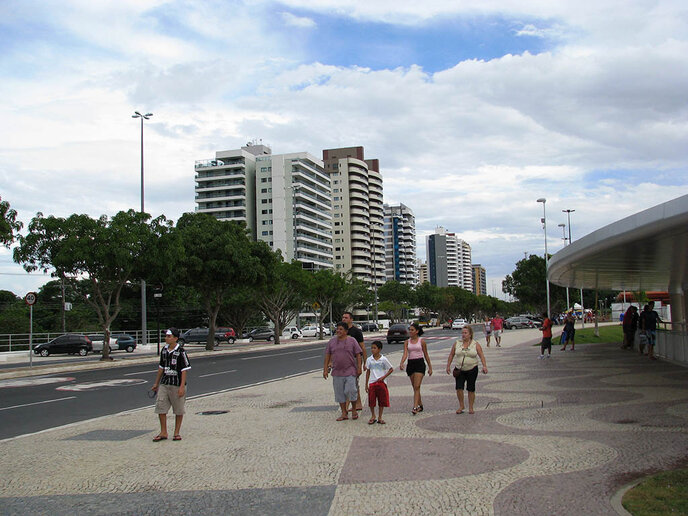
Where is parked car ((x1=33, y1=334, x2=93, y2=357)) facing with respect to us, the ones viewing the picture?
facing to the left of the viewer

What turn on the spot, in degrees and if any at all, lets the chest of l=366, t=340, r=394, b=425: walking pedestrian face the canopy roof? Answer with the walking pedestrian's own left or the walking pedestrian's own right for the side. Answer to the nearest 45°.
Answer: approximately 135° to the walking pedestrian's own left

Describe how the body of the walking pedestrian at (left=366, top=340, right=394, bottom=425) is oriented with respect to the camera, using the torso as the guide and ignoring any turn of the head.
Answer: toward the camera

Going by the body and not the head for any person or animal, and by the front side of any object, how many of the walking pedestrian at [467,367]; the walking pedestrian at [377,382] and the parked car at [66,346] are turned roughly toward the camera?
2

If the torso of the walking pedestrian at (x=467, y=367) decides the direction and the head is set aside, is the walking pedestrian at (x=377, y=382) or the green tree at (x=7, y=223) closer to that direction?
the walking pedestrian

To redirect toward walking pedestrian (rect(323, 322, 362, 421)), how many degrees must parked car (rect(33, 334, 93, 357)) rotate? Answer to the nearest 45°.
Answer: approximately 90° to its left

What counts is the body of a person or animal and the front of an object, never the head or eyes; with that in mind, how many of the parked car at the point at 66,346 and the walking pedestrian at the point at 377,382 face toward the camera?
1

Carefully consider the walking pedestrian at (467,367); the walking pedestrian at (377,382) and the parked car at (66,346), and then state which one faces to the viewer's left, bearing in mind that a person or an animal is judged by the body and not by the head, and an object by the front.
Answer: the parked car

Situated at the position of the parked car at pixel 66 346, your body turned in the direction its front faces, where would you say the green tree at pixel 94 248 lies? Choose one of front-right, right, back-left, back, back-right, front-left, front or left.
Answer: left
